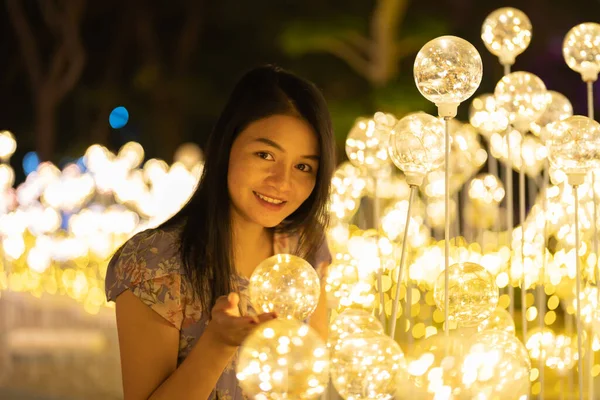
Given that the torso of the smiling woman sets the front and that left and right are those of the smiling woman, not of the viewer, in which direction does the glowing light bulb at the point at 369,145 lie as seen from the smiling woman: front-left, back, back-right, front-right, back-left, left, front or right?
left

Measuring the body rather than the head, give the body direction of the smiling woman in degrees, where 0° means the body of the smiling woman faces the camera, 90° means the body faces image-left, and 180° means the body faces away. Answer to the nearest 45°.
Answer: approximately 315°

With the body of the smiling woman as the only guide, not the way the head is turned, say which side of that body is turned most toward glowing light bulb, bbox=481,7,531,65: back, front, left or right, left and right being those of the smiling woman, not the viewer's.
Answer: left
